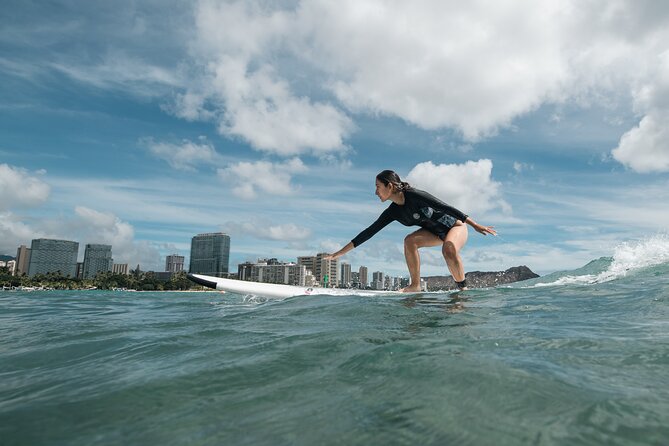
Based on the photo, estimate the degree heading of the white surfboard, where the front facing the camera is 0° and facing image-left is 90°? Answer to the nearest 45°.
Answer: approximately 90°

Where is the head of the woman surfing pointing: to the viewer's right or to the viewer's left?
to the viewer's left

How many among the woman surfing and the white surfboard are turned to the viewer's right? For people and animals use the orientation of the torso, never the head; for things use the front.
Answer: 0
